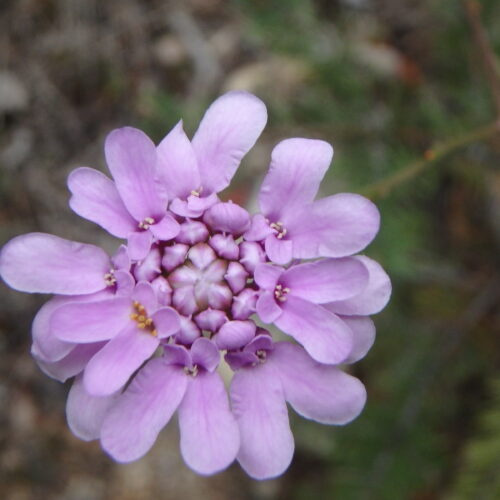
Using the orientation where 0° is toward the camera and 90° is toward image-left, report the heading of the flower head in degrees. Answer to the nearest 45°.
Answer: approximately 0°
